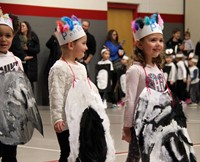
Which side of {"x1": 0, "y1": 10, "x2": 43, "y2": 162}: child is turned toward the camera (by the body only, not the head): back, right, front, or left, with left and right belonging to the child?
front

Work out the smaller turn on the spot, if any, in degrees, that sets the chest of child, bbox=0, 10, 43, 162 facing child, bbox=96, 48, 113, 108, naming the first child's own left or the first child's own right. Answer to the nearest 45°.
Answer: approximately 180°

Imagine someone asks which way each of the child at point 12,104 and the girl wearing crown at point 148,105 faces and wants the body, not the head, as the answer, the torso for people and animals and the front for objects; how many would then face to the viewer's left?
0

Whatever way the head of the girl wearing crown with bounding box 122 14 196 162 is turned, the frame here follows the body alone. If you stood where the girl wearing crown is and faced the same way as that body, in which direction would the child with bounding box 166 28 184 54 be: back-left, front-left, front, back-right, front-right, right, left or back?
back-left

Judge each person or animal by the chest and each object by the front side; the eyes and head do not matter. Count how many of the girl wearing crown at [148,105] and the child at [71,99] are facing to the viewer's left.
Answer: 0

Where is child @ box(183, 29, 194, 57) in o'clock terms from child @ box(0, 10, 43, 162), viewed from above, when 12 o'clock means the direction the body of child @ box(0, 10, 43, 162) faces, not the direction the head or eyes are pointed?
child @ box(183, 29, 194, 57) is roughly at 7 o'clock from child @ box(0, 10, 43, 162).

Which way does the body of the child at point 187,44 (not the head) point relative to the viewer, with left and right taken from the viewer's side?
facing the viewer and to the left of the viewer

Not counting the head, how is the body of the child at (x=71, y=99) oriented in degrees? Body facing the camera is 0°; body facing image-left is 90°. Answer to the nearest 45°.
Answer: approximately 315°

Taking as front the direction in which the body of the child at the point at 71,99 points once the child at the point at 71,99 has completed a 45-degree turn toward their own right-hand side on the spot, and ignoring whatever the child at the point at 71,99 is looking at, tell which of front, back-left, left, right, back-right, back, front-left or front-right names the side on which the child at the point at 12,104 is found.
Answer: right

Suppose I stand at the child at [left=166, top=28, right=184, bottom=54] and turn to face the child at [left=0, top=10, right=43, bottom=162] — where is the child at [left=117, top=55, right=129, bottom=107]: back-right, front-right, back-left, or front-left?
front-right

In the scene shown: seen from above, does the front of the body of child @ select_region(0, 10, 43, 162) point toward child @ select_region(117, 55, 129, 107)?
no

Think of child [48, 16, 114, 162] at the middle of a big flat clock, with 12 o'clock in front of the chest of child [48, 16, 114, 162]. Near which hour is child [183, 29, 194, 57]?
child [183, 29, 194, 57] is roughly at 8 o'clock from child [48, 16, 114, 162].

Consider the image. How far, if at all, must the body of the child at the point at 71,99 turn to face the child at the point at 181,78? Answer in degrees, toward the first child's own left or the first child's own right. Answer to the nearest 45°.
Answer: approximately 135° to the first child's own left

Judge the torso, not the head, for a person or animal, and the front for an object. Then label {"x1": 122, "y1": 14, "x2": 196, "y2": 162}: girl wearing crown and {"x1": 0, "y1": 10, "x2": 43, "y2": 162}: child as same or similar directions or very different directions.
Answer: same or similar directions

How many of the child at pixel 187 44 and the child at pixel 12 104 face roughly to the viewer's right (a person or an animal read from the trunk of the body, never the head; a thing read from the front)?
0
